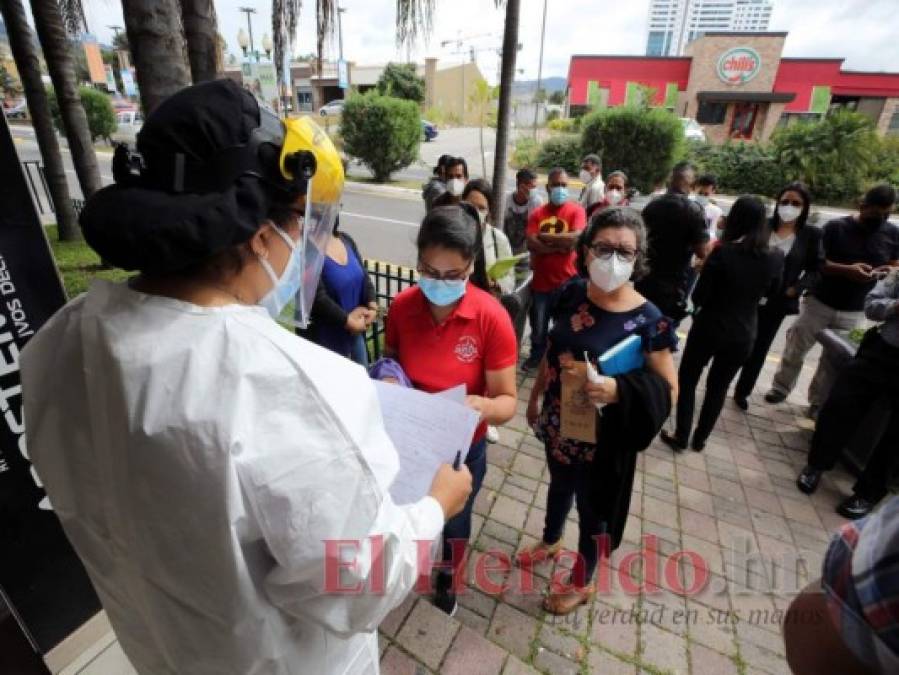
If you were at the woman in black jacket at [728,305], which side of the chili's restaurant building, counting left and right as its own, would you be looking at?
front

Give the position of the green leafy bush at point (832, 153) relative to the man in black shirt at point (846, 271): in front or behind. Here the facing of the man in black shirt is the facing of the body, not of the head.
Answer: behind

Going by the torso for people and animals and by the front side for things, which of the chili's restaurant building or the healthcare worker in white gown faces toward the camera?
the chili's restaurant building

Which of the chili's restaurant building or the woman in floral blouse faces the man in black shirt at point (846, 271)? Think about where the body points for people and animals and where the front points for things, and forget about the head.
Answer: the chili's restaurant building

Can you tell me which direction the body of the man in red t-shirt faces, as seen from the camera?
toward the camera

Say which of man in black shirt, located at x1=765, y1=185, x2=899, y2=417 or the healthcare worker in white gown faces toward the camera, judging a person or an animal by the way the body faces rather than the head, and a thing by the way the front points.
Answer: the man in black shirt

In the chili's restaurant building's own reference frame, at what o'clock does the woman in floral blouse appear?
The woman in floral blouse is roughly at 12 o'clock from the chili's restaurant building.

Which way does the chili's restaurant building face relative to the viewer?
toward the camera

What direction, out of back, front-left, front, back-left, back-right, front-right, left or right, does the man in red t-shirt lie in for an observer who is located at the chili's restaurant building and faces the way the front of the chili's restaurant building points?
front

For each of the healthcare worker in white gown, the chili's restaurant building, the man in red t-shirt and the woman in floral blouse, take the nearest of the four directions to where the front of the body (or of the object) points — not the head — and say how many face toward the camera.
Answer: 3

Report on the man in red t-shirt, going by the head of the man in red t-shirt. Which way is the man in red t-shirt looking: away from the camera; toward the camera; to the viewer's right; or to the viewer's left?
toward the camera

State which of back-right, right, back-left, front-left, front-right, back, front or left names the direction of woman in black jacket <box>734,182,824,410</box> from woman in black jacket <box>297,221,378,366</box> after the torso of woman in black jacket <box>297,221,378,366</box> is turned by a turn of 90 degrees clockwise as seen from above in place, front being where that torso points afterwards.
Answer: back-left

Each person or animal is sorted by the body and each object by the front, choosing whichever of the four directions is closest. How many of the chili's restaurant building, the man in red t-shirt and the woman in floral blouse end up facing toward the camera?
3

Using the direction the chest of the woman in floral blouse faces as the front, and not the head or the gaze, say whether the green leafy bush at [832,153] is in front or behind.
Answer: behind

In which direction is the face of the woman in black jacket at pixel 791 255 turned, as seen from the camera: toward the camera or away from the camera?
toward the camera
